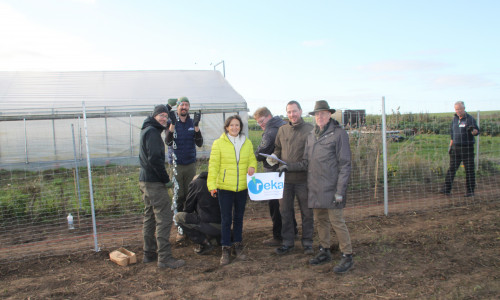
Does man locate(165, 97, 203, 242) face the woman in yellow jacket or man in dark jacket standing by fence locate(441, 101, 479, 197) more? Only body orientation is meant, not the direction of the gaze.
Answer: the woman in yellow jacket

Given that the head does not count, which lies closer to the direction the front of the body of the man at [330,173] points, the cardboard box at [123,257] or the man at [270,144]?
the cardboard box

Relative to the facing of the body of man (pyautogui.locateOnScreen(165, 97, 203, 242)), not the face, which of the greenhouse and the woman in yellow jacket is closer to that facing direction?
the woman in yellow jacket

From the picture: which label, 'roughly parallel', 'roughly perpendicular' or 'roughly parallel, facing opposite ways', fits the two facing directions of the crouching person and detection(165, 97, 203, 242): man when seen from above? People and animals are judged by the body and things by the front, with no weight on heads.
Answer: roughly perpendicular

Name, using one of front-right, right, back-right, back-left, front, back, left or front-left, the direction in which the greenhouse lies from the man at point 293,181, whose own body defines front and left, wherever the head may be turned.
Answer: right

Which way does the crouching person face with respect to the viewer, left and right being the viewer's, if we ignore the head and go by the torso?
facing to the left of the viewer

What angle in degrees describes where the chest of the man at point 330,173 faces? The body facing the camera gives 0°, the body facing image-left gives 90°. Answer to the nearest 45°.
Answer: approximately 45°

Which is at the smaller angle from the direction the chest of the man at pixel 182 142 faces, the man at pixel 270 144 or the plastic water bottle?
the man
